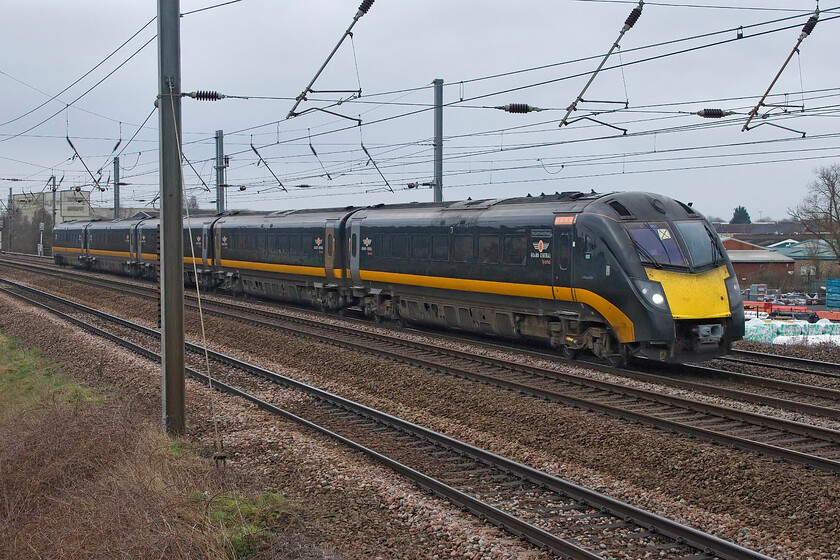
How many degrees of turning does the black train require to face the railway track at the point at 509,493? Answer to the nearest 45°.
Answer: approximately 45° to its right

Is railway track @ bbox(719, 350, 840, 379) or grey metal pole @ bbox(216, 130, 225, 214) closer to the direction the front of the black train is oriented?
the railway track

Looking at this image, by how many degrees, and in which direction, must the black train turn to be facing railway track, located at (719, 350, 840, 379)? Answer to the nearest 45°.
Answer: approximately 45° to its left

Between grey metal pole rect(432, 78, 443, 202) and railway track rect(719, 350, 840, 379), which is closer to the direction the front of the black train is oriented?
the railway track

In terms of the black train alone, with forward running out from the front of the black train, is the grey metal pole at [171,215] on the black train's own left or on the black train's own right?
on the black train's own right

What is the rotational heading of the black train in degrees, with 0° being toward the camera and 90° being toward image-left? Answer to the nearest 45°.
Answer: approximately 315°

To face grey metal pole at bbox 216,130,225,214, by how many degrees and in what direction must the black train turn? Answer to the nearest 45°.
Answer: approximately 180°

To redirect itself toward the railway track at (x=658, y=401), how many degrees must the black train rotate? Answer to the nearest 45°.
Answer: approximately 45° to its right
